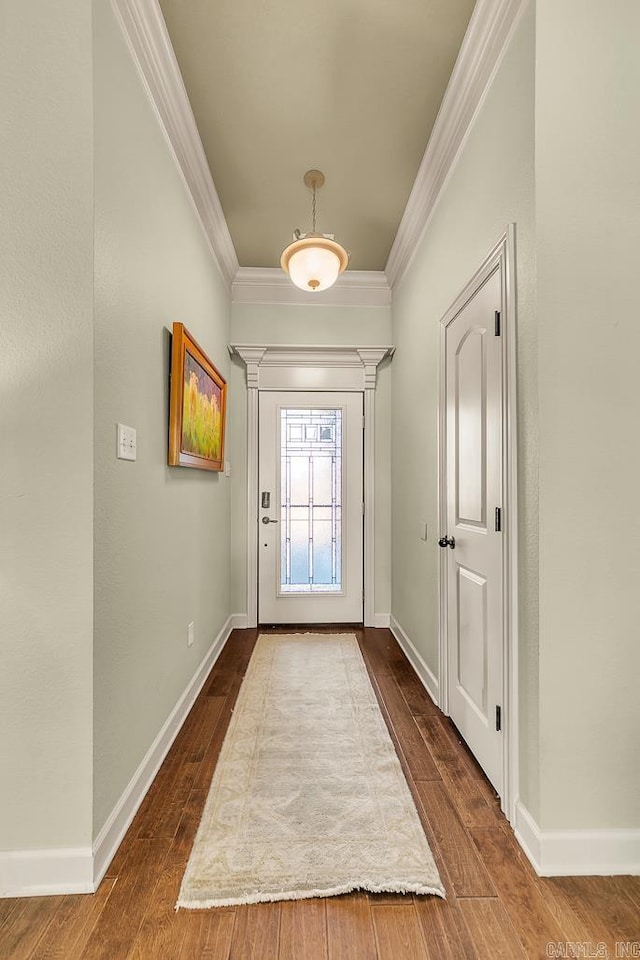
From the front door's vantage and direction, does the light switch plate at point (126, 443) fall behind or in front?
in front

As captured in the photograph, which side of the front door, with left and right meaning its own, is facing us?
front

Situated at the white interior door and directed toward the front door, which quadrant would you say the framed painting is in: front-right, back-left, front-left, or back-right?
front-left

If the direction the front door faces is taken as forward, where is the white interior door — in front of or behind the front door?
in front

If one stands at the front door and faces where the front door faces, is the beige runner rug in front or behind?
in front

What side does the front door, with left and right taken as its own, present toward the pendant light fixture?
front

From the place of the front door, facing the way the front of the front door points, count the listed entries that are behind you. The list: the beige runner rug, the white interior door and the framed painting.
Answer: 0
